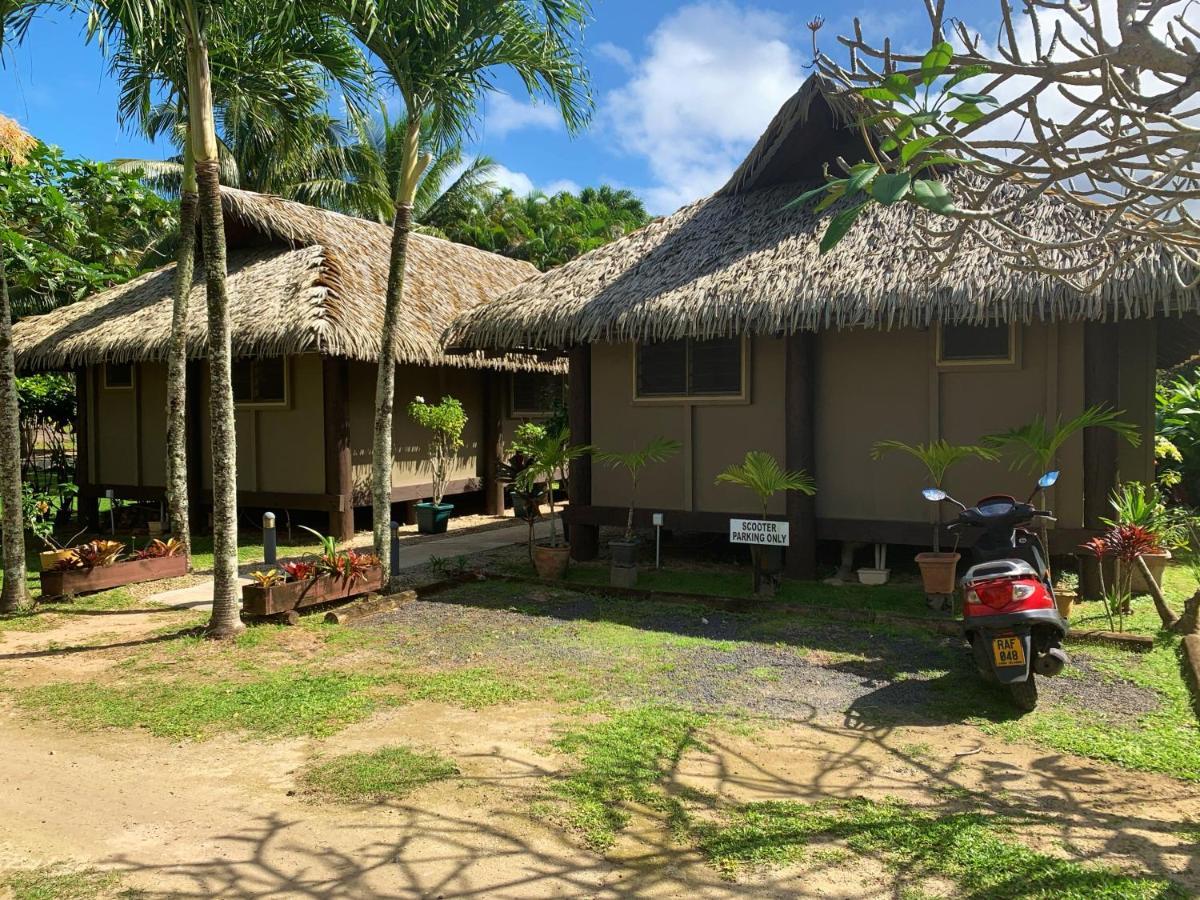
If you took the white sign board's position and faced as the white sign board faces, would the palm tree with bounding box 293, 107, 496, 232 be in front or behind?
behind

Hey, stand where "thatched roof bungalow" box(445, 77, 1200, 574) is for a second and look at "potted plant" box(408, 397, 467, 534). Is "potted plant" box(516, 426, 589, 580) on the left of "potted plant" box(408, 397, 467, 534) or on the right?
left

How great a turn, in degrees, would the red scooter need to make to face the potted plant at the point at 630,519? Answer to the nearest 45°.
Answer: approximately 45° to its left

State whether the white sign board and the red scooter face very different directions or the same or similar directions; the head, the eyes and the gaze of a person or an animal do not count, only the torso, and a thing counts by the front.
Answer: very different directions

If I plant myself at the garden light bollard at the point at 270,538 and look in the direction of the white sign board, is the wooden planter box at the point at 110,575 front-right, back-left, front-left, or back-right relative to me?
back-right

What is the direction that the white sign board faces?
toward the camera

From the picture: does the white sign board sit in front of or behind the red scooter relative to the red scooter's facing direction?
in front

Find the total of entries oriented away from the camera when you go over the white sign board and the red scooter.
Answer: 1

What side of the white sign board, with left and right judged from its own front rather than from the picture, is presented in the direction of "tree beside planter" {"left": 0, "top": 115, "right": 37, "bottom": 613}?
right

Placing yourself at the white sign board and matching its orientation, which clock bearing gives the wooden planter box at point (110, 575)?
The wooden planter box is roughly at 3 o'clock from the white sign board.

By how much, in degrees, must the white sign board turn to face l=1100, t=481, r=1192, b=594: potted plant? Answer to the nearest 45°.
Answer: approximately 90° to its left

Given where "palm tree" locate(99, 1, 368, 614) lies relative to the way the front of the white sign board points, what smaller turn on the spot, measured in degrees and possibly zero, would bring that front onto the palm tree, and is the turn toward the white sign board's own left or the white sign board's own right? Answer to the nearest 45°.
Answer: approximately 90° to the white sign board's own right

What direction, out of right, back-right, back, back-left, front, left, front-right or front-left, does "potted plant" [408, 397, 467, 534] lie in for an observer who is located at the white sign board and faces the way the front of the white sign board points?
back-right

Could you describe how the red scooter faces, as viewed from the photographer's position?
facing away from the viewer

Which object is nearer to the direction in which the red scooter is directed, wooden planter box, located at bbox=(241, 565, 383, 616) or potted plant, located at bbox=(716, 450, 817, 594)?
the potted plant
